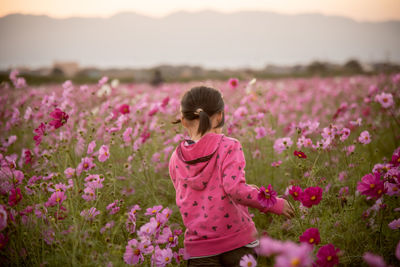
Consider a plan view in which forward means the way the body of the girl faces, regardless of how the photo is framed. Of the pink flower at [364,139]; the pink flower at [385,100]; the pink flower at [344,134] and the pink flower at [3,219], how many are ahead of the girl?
3

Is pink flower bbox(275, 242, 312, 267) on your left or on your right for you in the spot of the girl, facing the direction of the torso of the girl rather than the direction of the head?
on your right

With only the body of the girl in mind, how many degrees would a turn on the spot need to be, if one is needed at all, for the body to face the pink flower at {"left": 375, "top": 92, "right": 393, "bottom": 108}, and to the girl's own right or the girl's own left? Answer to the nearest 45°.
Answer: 0° — they already face it

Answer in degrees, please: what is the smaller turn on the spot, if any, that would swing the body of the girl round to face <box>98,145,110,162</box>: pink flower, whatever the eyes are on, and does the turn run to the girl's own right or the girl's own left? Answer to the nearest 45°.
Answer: approximately 90° to the girl's own left

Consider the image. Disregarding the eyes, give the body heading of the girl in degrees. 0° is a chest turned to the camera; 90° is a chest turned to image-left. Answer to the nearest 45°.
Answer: approximately 225°
